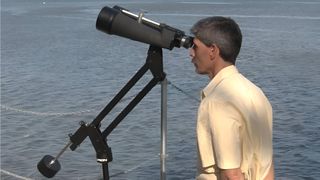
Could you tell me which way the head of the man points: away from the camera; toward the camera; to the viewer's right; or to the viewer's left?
to the viewer's left

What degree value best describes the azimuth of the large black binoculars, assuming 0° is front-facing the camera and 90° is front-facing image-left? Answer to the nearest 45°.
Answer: approximately 90°

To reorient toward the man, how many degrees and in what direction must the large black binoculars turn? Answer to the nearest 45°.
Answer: approximately 135° to its left
